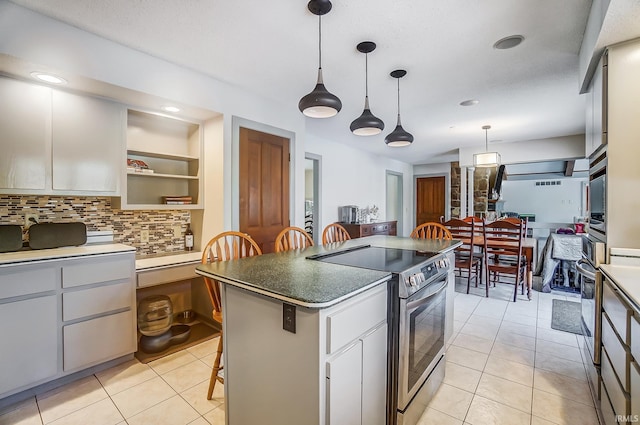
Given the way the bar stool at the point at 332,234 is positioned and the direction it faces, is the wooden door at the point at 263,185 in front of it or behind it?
behind

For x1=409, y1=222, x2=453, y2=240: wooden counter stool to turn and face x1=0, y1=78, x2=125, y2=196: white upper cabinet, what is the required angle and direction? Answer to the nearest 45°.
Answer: approximately 45° to its right

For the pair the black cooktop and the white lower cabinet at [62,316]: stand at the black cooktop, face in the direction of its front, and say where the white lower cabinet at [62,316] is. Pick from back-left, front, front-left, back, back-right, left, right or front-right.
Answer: back-right

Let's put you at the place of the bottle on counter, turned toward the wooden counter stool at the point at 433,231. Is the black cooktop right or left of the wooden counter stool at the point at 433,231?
right

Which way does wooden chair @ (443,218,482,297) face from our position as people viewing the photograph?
facing away from the viewer and to the right of the viewer

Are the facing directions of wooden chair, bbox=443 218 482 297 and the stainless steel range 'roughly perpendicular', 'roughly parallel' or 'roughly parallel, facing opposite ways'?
roughly perpendicular

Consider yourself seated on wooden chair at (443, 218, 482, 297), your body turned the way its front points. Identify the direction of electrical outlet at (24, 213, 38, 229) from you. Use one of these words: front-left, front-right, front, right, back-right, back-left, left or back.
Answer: back

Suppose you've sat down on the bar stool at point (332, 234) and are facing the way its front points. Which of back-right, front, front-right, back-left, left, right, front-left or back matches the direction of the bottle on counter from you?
back-right
